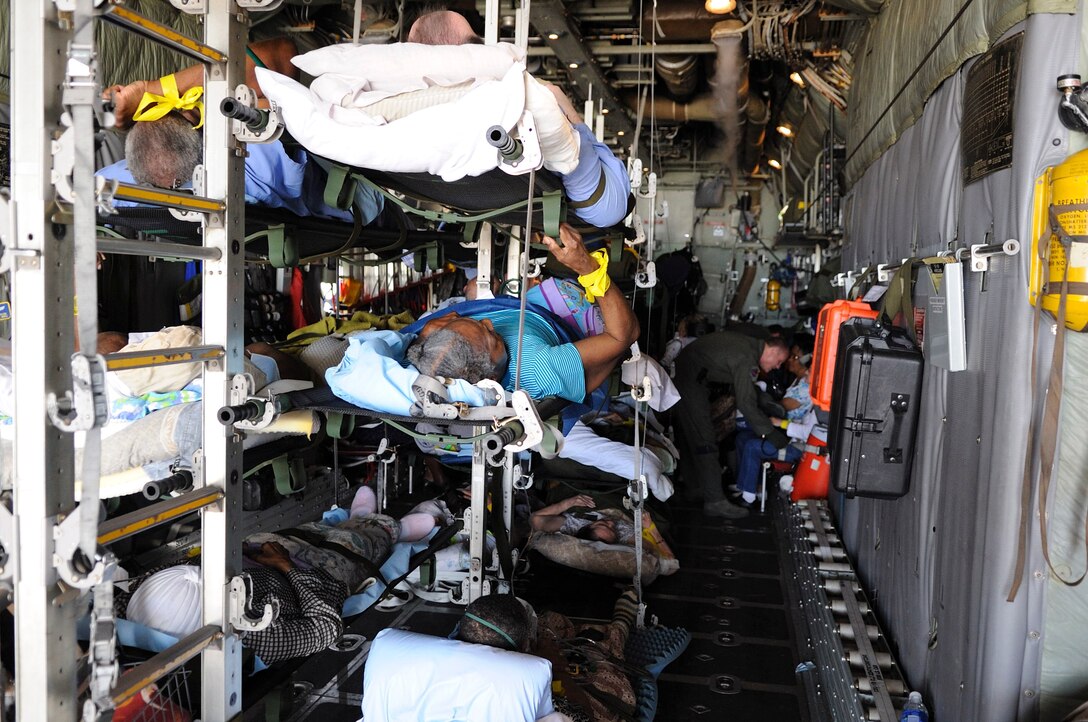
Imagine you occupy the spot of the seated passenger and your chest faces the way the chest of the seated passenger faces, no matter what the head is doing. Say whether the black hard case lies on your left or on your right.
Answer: on your left

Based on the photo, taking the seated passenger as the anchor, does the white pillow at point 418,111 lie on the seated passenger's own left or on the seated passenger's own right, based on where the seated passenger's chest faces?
on the seated passenger's own left

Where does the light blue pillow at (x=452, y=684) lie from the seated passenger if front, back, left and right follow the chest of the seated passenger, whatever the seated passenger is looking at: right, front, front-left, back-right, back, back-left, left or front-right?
left

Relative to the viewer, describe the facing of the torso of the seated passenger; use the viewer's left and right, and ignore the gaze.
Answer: facing to the left of the viewer

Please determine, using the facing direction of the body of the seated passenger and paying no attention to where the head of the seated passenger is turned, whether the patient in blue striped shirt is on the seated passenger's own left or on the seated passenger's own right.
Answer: on the seated passenger's own left

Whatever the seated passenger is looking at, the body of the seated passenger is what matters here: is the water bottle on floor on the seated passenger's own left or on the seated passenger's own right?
on the seated passenger's own left

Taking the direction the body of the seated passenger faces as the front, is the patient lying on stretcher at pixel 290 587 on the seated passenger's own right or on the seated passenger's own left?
on the seated passenger's own left

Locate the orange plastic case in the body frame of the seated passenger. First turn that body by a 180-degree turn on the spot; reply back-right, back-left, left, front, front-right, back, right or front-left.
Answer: right

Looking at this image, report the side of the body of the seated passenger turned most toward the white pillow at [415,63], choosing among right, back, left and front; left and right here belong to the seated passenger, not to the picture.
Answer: left
